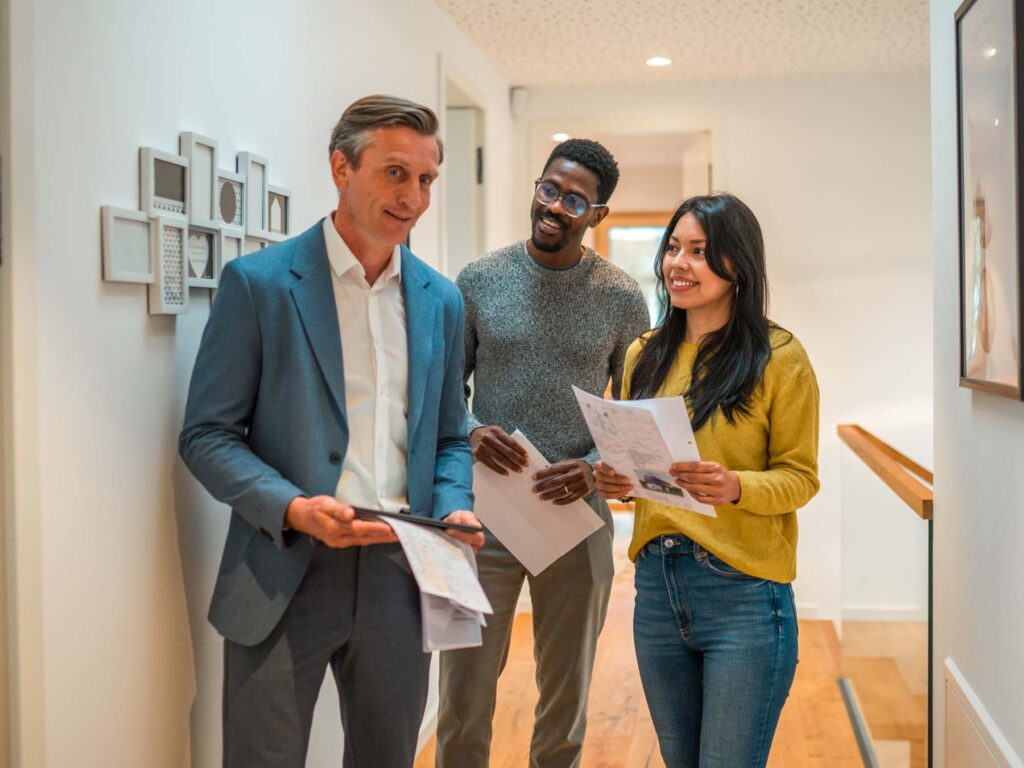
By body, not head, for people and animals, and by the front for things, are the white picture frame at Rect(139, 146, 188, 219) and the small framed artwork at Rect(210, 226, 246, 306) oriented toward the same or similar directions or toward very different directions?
same or similar directions

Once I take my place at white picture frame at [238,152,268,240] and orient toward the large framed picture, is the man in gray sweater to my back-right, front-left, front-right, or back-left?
front-left

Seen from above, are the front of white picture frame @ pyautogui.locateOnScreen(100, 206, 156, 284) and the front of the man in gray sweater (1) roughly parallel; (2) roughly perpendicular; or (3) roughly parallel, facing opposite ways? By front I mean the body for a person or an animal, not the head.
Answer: roughly perpendicular

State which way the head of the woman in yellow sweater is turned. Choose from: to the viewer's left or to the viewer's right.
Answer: to the viewer's left

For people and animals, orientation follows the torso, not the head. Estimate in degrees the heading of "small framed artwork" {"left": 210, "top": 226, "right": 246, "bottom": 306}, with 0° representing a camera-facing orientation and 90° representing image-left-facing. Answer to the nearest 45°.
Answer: approximately 315°

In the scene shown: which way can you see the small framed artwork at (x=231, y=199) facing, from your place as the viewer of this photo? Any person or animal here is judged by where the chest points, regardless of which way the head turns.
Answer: facing the viewer and to the right of the viewer

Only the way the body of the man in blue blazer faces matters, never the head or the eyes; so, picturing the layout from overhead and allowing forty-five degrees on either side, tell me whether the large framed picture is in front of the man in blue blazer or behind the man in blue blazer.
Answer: in front

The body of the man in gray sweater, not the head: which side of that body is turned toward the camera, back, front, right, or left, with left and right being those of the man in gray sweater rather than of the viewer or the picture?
front
